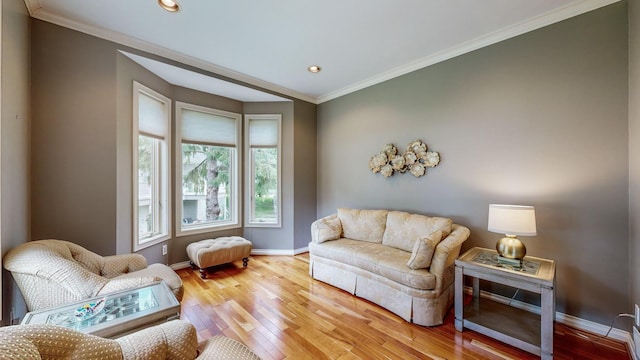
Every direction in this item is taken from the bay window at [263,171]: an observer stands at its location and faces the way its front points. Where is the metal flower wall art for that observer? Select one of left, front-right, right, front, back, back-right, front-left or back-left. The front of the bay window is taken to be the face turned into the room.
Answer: front-left

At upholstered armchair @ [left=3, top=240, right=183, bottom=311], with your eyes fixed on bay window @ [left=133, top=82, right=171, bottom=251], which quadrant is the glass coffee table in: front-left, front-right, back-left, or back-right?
back-right

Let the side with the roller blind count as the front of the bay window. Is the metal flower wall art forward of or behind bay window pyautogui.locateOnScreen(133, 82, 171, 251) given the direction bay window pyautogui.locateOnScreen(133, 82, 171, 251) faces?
forward

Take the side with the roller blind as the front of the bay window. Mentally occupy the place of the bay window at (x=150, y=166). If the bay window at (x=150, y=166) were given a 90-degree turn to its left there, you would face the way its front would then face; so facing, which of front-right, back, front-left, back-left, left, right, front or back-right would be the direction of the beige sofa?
right

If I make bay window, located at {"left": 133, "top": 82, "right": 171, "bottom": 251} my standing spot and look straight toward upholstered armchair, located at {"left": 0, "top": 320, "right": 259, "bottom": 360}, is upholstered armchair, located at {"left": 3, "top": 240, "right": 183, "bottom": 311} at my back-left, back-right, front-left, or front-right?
front-right

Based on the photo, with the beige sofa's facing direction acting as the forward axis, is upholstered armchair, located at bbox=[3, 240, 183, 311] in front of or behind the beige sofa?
in front

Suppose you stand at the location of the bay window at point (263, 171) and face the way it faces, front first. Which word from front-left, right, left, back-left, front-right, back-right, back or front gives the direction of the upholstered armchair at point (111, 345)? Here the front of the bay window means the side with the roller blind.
front

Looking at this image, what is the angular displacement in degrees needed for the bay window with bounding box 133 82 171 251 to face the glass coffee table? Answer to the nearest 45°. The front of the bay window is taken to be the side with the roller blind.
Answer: approximately 45° to its right

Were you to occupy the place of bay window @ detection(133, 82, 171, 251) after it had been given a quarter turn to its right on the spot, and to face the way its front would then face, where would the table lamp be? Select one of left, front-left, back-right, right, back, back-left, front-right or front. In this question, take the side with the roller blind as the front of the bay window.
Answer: left

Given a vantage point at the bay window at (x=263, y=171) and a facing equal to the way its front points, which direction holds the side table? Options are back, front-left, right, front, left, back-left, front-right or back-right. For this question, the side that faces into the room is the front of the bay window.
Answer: front-left

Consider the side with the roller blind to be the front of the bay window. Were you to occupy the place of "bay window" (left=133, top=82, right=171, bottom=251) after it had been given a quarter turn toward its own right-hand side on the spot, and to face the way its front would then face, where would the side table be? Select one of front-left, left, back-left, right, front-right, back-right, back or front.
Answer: left

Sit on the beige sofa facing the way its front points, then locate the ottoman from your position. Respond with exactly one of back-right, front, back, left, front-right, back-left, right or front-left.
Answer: front-right

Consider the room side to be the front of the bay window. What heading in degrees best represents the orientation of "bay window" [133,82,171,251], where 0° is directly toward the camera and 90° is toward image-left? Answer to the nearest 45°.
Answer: approximately 315°

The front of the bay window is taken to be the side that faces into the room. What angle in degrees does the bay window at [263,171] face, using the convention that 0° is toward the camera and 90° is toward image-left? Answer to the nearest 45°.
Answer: approximately 0°

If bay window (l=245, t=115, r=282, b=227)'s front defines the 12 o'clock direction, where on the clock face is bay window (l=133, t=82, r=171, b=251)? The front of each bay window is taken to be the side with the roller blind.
bay window (l=133, t=82, r=171, b=251) is roughly at 2 o'clock from bay window (l=245, t=115, r=282, b=227).
